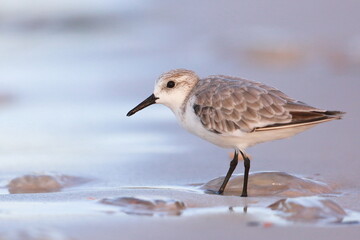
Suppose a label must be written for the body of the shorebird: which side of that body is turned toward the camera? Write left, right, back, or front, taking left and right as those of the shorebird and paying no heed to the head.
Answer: left
